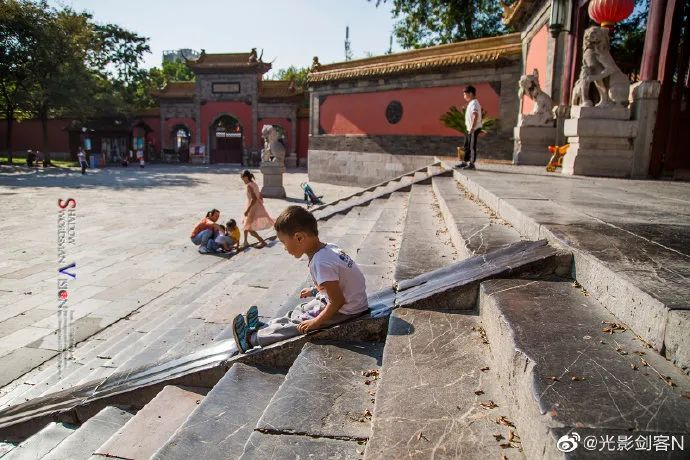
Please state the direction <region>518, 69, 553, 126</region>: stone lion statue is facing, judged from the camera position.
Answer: facing to the left of the viewer

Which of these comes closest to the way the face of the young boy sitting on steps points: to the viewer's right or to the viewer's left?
to the viewer's left

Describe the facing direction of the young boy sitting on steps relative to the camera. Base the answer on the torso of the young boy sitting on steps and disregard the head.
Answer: to the viewer's left

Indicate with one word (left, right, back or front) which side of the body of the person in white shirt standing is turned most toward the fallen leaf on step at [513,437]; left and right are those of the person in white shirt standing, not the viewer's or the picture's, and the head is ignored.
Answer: left

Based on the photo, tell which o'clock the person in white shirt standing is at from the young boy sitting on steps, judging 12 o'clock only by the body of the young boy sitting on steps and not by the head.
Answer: The person in white shirt standing is roughly at 4 o'clock from the young boy sitting on steps.

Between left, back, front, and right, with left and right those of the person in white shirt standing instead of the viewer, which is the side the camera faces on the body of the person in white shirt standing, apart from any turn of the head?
left

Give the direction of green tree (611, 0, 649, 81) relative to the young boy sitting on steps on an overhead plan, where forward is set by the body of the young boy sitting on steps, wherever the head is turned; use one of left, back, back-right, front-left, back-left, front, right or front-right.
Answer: back-right

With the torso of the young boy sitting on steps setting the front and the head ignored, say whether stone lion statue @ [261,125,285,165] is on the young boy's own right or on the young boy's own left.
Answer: on the young boy's own right
